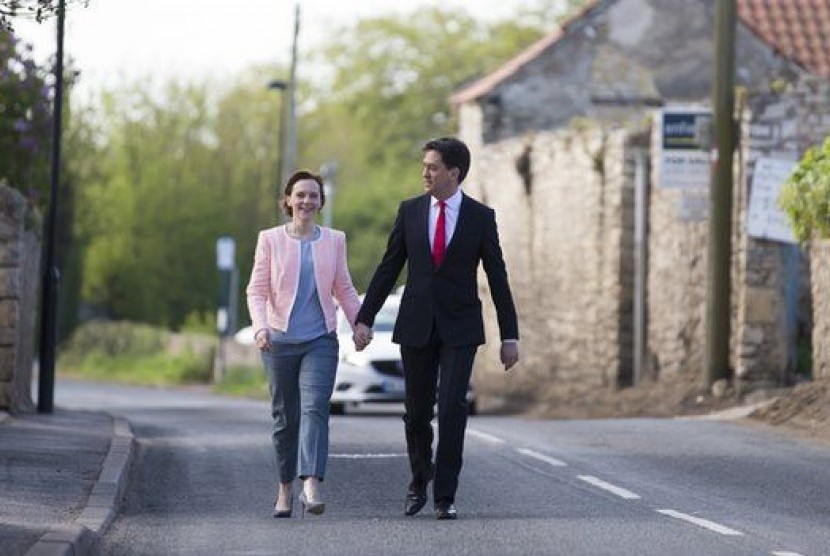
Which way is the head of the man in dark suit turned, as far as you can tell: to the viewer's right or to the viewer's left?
to the viewer's left

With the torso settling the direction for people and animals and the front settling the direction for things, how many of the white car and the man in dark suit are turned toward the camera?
2

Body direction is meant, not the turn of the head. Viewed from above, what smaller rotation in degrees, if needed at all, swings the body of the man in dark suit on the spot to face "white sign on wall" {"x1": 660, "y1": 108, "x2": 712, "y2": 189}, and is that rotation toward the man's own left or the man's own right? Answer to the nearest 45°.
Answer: approximately 180°

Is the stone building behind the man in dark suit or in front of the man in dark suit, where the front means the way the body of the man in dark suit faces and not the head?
behind

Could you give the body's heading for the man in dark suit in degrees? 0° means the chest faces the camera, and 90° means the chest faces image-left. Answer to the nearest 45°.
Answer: approximately 0°

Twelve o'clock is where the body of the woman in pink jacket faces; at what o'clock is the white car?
The white car is roughly at 6 o'clock from the woman in pink jacket.

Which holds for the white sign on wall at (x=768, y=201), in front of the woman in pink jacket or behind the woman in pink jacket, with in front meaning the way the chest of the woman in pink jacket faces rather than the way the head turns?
behind

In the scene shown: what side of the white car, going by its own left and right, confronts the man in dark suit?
front

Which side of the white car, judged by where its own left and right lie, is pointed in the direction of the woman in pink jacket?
front

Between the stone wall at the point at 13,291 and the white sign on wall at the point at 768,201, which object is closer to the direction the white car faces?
the stone wall
